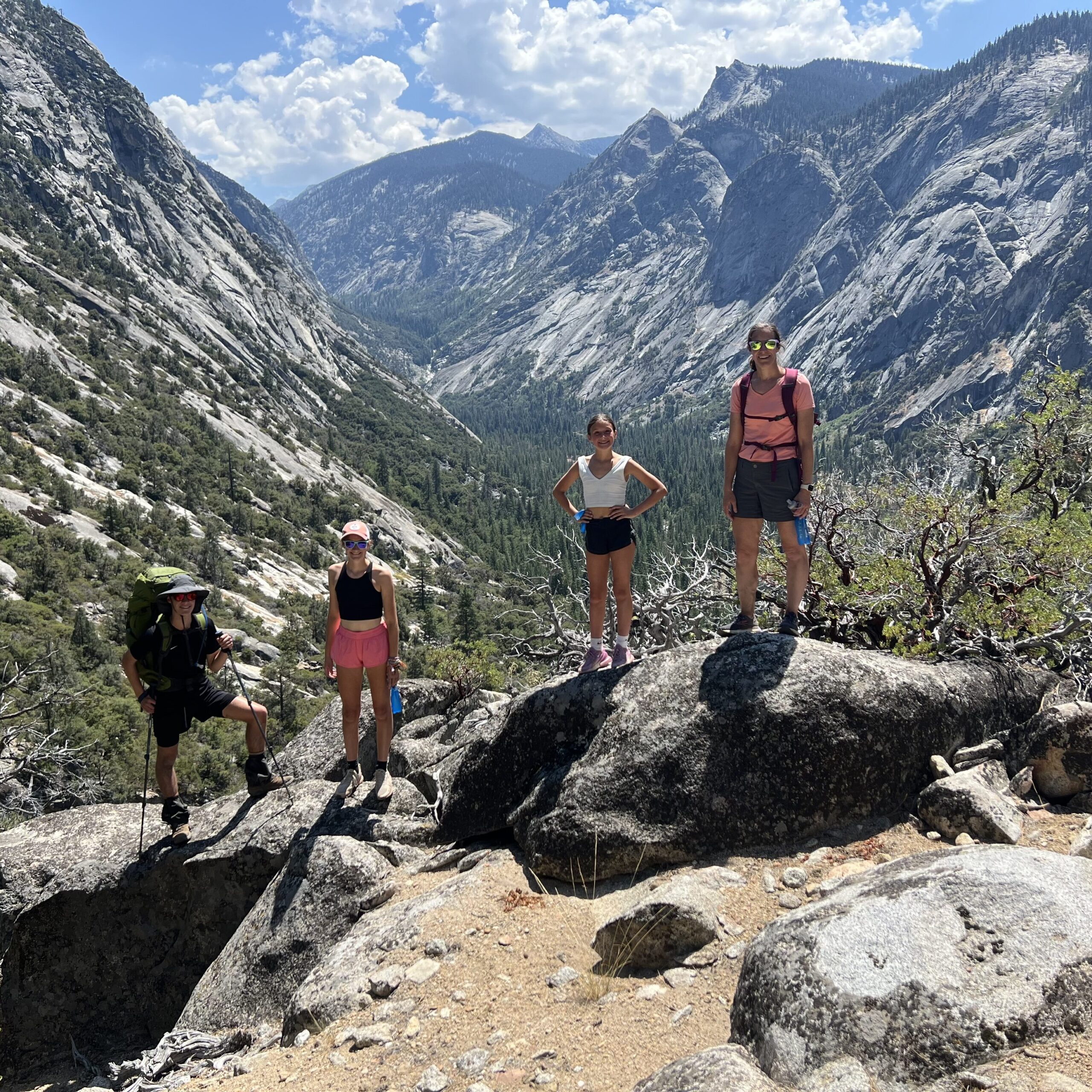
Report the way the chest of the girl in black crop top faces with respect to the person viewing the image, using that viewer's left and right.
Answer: facing the viewer

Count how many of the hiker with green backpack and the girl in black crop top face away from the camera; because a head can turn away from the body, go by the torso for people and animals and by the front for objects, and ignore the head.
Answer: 0

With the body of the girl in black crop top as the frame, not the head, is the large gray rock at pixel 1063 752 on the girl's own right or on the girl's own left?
on the girl's own left

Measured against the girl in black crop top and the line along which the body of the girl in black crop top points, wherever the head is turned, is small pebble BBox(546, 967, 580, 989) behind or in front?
in front

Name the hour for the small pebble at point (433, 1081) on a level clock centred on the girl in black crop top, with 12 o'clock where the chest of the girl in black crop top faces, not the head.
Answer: The small pebble is roughly at 12 o'clock from the girl in black crop top.

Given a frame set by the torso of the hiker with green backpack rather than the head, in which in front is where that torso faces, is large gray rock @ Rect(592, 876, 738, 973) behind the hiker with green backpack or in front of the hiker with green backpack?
in front

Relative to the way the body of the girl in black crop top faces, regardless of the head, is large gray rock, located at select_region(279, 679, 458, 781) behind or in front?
behind

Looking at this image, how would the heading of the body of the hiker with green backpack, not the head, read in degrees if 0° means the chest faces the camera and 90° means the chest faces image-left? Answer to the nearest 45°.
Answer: approximately 315°

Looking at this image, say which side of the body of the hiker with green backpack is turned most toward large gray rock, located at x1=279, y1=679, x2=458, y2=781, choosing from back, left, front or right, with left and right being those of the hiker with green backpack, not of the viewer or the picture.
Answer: left

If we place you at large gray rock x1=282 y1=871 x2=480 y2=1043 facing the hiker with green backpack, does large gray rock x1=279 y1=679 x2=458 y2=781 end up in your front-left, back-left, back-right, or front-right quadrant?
front-right
